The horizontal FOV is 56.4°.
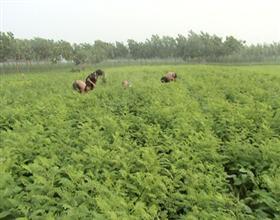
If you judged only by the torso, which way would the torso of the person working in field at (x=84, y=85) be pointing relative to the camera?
to the viewer's right
